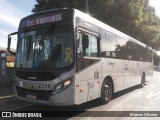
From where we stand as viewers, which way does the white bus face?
facing the viewer and to the left of the viewer

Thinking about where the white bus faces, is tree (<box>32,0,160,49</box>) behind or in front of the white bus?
behind
